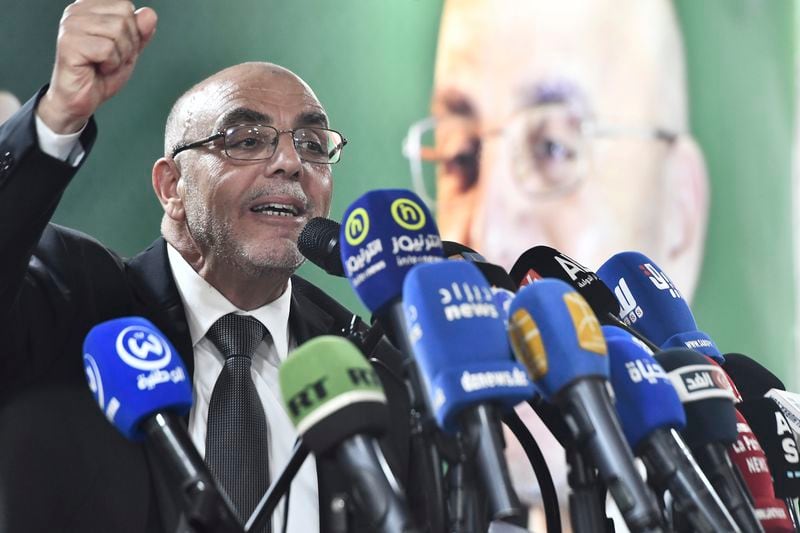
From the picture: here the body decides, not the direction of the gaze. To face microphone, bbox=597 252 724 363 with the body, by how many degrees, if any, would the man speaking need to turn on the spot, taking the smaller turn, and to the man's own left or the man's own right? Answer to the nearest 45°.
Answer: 0° — they already face it

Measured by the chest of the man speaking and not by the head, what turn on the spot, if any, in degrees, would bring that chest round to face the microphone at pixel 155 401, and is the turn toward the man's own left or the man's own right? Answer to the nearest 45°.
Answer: approximately 45° to the man's own right

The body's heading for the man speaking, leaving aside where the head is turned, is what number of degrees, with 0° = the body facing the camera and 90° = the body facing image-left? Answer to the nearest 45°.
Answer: approximately 315°

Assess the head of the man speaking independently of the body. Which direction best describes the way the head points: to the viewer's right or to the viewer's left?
to the viewer's right
